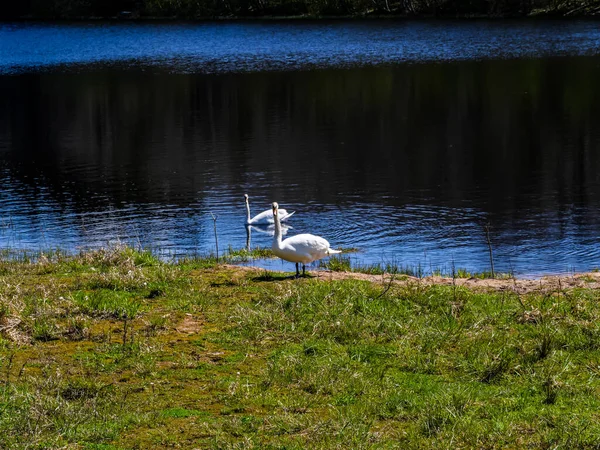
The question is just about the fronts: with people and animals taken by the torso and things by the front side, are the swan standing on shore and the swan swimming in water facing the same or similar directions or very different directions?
same or similar directions

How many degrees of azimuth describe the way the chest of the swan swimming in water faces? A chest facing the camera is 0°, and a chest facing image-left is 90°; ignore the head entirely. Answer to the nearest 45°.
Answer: approximately 90°

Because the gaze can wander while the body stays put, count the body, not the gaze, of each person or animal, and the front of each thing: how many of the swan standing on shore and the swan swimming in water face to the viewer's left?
2

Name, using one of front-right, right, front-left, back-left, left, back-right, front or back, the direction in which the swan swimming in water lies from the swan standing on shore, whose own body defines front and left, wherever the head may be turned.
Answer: right

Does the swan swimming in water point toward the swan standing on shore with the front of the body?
no

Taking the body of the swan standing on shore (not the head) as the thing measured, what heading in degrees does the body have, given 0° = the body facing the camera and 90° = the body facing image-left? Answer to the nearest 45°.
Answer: approximately 90°
